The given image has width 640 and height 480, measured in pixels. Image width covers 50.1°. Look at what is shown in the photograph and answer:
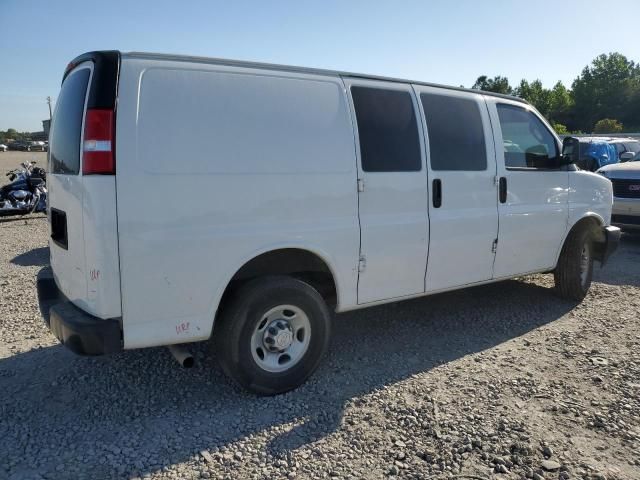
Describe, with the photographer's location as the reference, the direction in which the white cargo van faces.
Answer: facing away from the viewer and to the right of the viewer

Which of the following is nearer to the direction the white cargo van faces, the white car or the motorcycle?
the white car

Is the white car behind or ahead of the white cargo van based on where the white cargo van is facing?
ahead

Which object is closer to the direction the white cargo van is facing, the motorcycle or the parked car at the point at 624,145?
the parked car

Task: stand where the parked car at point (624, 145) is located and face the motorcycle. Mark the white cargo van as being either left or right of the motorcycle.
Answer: left

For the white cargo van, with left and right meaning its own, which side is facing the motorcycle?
left
